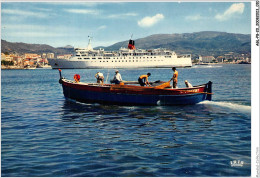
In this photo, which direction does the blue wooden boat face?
to the viewer's left
